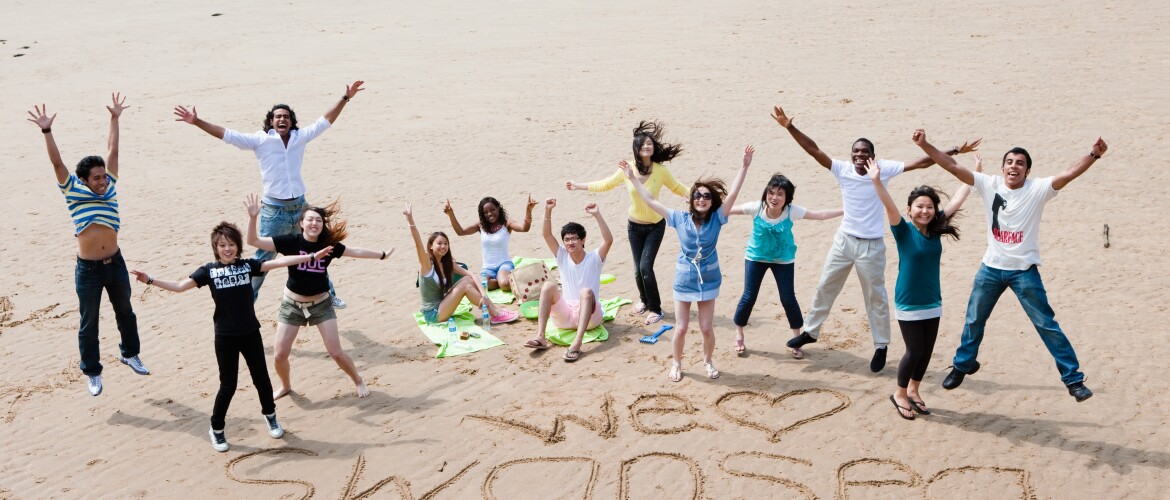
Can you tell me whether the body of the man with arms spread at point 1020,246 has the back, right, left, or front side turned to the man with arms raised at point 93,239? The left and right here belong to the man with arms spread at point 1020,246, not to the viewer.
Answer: right

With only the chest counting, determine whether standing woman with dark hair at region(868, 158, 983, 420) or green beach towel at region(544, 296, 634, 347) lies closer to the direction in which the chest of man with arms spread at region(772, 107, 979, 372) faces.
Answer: the standing woman with dark hair

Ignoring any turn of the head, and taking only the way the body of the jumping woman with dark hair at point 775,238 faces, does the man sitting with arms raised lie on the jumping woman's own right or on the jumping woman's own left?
on the jumping woman's own right

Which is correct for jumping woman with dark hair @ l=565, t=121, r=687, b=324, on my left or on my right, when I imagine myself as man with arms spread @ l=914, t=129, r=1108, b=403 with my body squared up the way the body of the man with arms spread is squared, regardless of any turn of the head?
on my right

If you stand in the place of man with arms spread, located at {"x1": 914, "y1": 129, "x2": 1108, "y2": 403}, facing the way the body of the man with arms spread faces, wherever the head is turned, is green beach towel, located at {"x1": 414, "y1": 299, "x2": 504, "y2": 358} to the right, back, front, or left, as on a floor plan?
right
